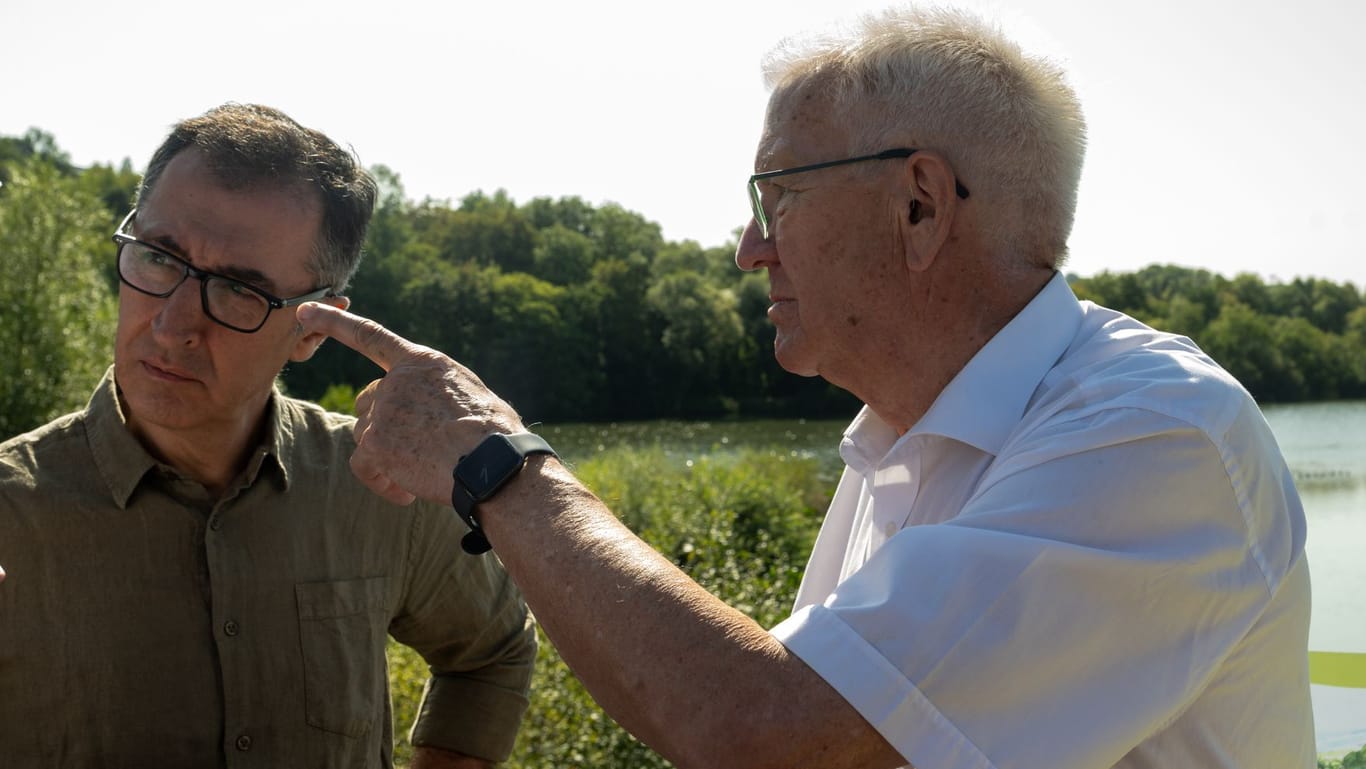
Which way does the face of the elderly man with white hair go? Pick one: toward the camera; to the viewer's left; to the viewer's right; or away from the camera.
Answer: to the viewer's left

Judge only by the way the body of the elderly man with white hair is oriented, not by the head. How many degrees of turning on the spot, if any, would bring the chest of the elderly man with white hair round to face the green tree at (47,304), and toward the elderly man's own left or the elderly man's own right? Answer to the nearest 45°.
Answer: approximately 45° to the elderly man's own right

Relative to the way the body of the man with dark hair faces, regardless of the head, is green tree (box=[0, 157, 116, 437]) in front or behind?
behind

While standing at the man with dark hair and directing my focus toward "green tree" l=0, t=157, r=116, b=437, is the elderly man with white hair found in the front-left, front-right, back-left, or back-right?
back-right

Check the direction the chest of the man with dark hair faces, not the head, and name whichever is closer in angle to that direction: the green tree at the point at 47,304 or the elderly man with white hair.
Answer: the elderly man with white hair

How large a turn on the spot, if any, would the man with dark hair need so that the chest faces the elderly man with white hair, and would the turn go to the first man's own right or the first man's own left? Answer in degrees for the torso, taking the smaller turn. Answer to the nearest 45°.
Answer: approximately 45° to the first man's own left

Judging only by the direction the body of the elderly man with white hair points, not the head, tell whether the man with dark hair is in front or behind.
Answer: in front

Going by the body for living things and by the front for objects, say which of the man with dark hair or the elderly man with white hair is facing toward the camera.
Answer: the man with dark hair

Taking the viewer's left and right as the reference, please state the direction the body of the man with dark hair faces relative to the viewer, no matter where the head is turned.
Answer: facing the viewer

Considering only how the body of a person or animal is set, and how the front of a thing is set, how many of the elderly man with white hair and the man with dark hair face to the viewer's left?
1

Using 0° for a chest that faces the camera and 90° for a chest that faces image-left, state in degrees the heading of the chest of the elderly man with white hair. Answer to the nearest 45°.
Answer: approximately 90°
